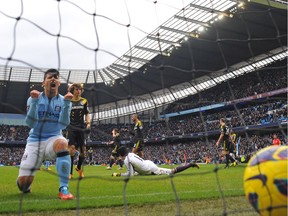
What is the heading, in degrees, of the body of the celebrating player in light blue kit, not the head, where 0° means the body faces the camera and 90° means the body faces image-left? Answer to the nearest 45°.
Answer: approximately 0°

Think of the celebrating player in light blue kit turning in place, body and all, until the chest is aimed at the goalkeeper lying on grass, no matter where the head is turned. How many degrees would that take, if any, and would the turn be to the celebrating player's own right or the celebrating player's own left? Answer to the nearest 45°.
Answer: approximately 135° to the celebrating player's own left
